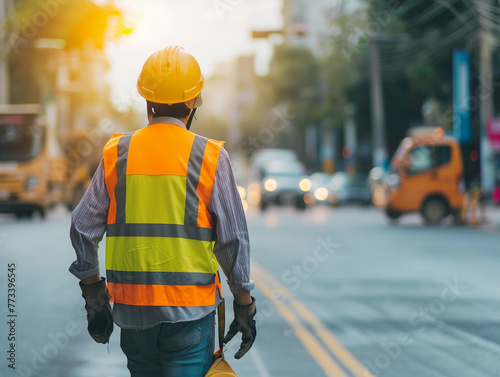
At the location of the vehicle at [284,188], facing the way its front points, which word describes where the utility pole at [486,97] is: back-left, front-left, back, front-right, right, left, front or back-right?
left

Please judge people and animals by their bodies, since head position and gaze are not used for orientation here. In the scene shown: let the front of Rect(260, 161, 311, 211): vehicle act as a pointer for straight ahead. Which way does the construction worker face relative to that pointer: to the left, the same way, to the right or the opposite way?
the opposite way

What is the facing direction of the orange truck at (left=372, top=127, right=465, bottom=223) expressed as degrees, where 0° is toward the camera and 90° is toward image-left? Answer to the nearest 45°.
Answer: approximately 45°

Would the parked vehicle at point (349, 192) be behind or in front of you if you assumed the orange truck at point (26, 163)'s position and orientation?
behind

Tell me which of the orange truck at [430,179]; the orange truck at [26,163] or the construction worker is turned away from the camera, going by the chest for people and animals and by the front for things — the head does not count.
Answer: the construction worker

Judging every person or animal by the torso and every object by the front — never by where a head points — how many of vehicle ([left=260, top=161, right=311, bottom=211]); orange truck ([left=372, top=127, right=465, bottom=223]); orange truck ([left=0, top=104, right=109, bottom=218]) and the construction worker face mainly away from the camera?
1

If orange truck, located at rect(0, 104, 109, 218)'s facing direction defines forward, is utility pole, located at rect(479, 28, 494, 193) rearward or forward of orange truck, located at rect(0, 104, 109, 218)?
rearward

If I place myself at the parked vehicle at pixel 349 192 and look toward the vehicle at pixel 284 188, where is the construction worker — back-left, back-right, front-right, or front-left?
front-left

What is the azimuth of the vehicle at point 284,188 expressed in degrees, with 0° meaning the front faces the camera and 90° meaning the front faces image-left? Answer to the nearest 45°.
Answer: approximately 0°

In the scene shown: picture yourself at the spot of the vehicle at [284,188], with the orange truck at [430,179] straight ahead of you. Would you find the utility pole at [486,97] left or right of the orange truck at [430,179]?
left

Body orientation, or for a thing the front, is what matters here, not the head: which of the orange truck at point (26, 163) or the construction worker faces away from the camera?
the construction worker

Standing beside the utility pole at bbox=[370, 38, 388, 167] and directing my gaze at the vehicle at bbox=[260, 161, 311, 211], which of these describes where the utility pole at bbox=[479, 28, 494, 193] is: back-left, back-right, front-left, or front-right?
front-left

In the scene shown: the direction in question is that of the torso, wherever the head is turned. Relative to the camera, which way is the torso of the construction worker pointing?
away from the camera

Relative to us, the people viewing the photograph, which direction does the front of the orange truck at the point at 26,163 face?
facing the viewer and to the left of the viewer
